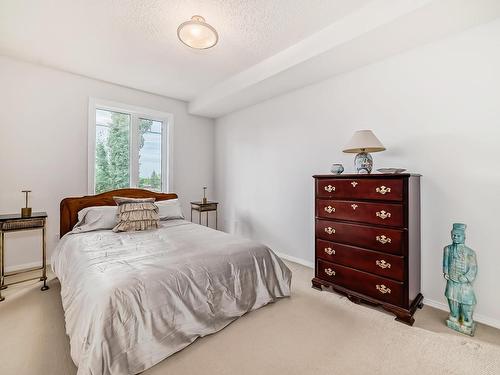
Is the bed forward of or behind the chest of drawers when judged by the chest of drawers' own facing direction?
forward

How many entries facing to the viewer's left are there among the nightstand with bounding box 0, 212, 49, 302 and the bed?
0

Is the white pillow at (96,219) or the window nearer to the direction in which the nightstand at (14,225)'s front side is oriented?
the white pillow

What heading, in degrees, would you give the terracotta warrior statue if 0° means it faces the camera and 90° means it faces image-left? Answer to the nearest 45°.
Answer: approximately 45°

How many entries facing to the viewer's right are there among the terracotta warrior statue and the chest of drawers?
0

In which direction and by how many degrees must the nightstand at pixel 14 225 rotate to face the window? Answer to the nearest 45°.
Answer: approximately 90° to its left

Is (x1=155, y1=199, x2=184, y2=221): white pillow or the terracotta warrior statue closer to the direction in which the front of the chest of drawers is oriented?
the white pillow

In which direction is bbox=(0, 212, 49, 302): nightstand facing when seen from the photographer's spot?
facing the viewer and to the right of the viewer

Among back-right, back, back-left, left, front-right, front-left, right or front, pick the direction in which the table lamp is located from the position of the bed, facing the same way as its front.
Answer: front-left

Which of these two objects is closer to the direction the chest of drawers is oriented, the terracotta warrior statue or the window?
the window

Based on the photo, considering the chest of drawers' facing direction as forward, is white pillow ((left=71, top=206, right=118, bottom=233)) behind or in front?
in front
